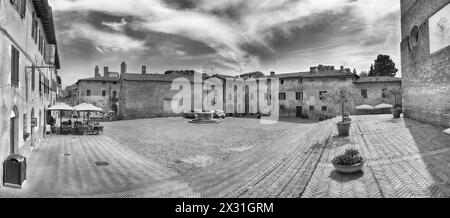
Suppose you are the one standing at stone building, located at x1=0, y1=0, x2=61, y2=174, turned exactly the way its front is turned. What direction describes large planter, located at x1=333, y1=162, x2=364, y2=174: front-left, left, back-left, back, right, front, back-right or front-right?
front-right

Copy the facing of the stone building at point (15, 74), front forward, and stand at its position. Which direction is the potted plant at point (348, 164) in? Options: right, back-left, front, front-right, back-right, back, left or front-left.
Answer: front-right

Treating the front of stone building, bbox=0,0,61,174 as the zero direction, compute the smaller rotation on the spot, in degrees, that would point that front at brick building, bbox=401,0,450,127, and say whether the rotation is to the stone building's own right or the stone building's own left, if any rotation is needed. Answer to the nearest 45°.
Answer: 0° — it already faces it

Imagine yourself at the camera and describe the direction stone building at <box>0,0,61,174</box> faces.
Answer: facing to the right of the viewer

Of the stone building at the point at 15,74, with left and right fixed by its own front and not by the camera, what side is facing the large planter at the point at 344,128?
front

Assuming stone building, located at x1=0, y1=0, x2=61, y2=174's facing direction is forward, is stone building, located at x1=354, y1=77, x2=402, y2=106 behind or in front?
in front

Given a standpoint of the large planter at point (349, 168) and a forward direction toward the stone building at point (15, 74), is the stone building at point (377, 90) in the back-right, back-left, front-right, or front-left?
back-right

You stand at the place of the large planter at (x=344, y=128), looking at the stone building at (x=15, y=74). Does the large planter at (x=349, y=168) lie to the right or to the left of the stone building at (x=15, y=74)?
left
